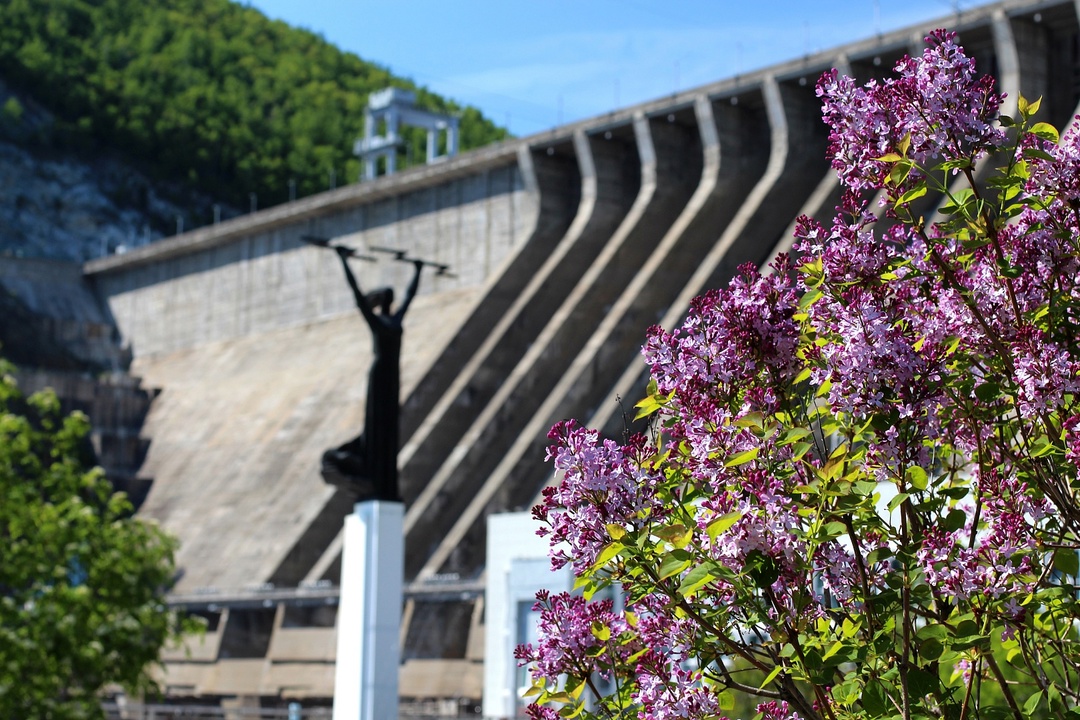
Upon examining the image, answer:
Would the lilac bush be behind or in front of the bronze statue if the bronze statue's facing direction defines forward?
in front

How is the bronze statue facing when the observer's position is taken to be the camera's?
facing the viewer and to the right of the viewer

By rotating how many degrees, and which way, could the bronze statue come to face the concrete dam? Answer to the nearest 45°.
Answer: approximately 135° to its left
